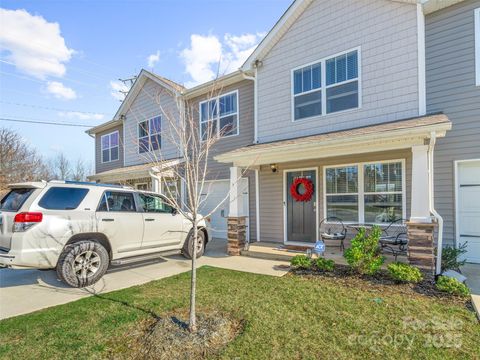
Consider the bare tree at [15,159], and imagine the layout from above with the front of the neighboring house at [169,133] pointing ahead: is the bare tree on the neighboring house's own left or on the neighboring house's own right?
on the neighboring house's own right

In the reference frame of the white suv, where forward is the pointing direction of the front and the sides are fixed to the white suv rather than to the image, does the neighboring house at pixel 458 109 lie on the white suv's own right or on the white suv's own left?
on the white suv's own right

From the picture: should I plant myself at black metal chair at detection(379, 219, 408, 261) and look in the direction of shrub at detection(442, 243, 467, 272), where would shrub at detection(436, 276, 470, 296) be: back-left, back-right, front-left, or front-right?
front-right

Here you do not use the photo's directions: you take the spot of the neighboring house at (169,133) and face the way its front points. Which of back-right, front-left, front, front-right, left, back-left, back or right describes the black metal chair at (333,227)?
left

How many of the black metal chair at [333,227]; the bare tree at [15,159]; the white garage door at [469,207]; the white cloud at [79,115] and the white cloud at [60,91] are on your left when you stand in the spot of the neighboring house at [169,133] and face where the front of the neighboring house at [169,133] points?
2

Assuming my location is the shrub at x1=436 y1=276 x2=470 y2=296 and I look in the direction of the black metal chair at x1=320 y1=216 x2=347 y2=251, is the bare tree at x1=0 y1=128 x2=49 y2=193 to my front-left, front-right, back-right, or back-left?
front-left

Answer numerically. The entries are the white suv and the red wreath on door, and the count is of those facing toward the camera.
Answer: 1

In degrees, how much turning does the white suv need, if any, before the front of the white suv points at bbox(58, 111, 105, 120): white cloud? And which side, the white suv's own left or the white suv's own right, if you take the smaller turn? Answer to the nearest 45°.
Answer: approximately 45° to the white suv's own left

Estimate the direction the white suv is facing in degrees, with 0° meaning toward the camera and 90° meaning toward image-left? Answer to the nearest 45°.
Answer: approximately 225°

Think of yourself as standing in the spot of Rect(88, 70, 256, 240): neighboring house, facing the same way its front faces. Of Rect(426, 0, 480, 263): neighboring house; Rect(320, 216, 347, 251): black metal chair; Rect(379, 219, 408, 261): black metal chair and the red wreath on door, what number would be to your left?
4

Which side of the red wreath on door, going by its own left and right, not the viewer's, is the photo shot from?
front

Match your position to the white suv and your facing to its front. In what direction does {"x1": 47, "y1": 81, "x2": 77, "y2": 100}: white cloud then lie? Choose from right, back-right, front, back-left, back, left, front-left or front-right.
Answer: front-left

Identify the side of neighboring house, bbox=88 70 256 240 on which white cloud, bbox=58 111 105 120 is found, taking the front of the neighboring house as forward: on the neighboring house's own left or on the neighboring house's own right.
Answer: on the neighboring house's own right
